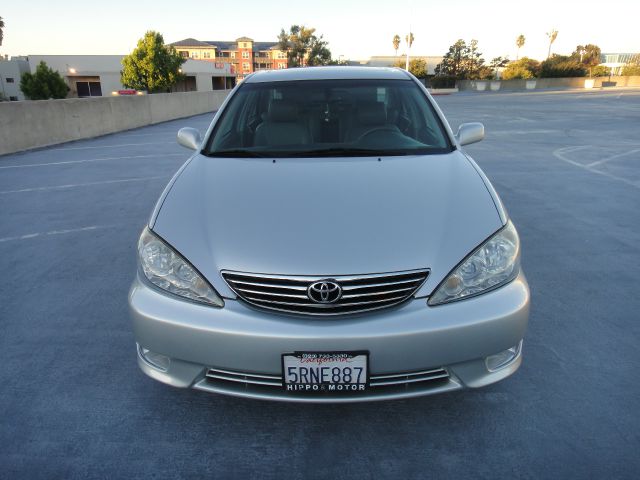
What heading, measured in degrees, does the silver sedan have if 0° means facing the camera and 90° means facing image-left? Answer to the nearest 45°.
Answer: approximately 0°

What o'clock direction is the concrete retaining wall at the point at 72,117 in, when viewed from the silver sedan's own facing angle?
The concrete retaining wall is roughly at 5 o'clock from the silver sedan.
